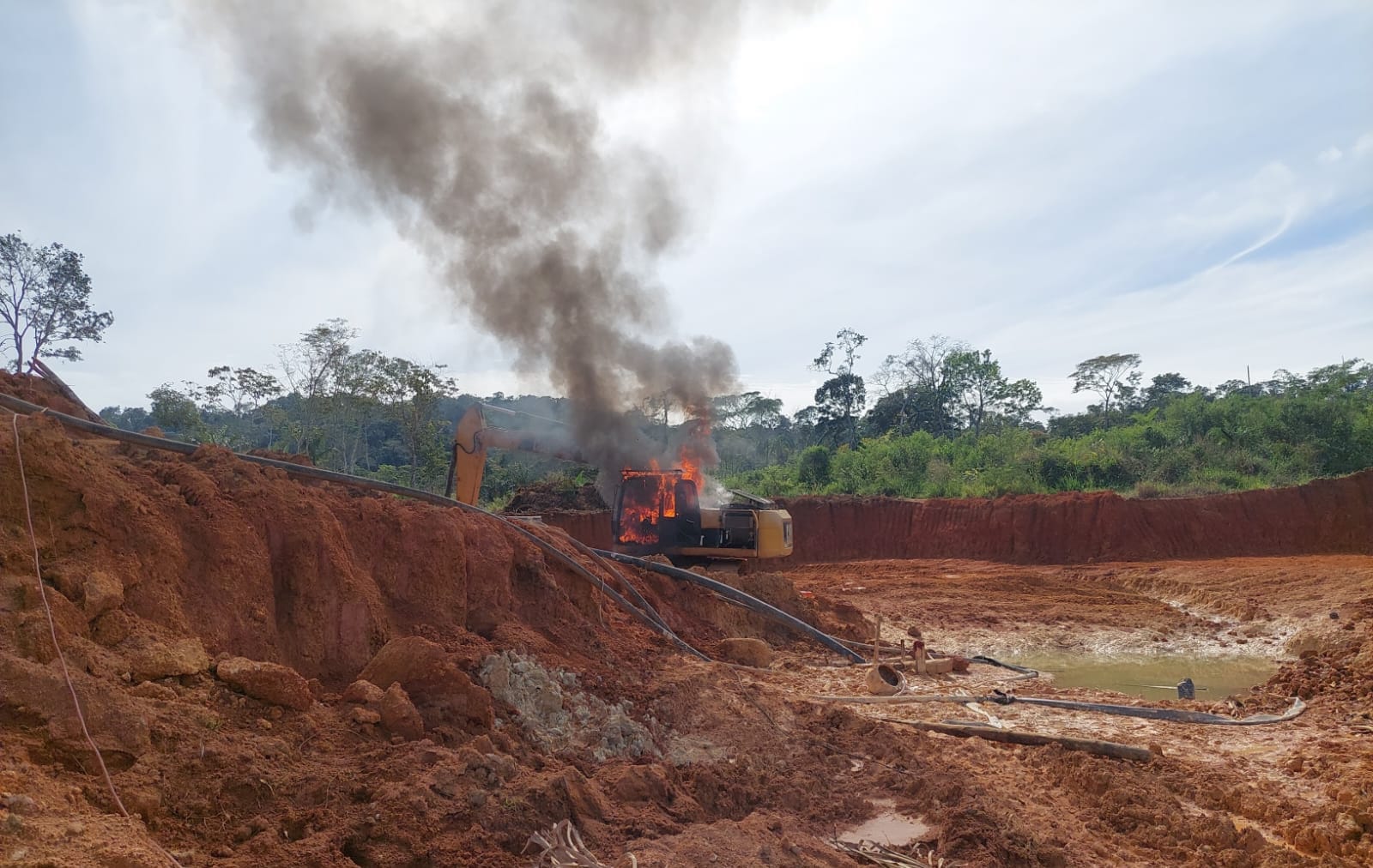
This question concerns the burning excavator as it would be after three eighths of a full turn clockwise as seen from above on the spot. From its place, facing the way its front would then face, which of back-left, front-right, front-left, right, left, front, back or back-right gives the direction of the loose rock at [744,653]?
back-right

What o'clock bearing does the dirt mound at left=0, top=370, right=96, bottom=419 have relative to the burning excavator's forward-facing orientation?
The dirt mound is roughly at 10 o'clock from the burning excavator.

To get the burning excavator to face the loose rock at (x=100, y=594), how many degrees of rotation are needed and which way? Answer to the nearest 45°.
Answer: approximately 90° to its left

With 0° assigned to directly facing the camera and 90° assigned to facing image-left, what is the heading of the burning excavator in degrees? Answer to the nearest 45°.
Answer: approximately 90°

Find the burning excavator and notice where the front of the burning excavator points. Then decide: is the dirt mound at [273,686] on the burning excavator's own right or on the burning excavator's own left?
on the burning excavator's own left

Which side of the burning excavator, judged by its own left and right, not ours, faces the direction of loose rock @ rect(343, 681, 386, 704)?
left

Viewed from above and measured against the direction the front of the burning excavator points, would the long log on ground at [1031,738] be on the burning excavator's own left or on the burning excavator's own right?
on the burning excavator's own left

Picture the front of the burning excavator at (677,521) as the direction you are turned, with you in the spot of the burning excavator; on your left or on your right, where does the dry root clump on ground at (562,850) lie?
on your left

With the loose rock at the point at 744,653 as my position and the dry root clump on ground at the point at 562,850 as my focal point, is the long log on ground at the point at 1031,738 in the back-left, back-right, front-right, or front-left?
front-left

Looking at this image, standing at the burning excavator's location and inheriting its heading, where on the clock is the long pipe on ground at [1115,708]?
The long pipe on ground is roughly at 8 o'clock from the burning excavator.

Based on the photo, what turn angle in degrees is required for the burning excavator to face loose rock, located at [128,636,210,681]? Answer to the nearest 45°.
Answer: approximately 90° to its left

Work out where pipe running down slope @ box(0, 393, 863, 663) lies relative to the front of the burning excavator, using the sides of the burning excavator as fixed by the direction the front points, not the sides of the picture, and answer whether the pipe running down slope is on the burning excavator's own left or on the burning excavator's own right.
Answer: on the burning excavator's own left
